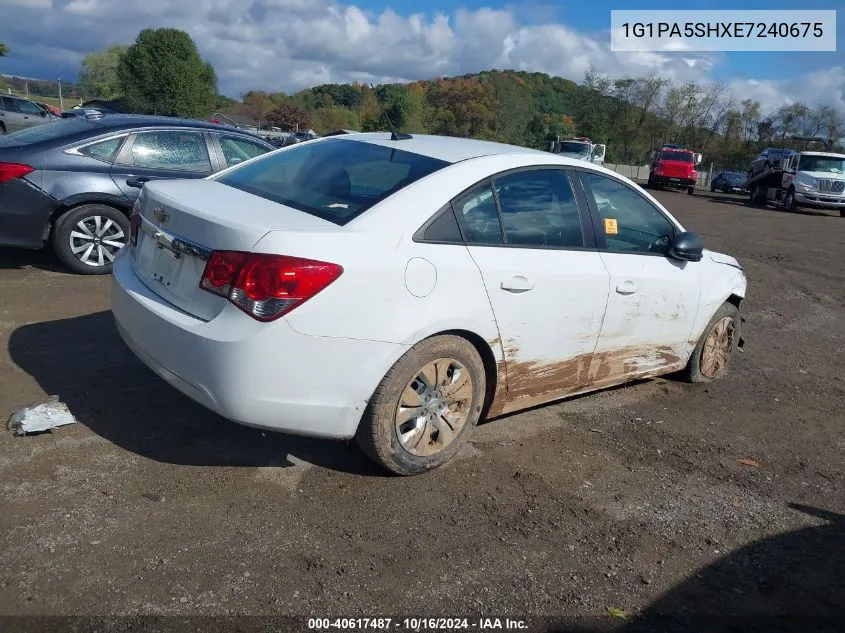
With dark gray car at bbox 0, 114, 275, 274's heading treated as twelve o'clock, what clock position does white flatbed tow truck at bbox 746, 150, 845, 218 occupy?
The white flatbed tow truck is roughly at 11 o'clock from the dark gray car.

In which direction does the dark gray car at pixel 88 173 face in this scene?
to the viewer's right

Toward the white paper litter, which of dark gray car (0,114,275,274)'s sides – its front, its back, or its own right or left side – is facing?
right

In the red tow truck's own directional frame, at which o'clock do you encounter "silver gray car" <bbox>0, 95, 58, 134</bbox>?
The silver gray car is roughly at 2 o'clock from the red tow truck.

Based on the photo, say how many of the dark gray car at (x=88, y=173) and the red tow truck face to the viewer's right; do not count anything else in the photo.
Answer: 1

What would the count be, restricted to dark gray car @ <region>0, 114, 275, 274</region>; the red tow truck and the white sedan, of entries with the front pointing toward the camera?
1

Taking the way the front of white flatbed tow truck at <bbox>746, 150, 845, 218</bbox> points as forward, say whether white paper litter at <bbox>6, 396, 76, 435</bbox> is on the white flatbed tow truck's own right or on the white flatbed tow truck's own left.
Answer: on the white flatbed tow truck's own right

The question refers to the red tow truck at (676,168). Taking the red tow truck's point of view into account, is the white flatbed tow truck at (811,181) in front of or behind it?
in front

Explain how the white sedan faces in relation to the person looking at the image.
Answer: facing away from the viewer and to the right of the viewer

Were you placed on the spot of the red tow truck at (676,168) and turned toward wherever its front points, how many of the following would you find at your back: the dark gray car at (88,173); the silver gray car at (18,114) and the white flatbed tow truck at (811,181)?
0

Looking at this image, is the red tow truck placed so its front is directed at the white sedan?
yes

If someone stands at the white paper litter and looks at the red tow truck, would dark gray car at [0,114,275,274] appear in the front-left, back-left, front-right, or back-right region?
front-left

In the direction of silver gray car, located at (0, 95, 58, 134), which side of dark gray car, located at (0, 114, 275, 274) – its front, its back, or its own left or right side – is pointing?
left

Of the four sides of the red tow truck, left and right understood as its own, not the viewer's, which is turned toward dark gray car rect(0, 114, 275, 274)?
front

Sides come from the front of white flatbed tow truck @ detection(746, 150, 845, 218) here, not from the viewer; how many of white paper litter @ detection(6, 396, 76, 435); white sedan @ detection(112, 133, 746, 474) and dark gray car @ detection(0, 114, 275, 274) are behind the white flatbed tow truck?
0

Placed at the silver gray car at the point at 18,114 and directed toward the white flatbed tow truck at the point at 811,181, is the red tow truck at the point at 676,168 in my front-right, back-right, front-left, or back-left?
front-left

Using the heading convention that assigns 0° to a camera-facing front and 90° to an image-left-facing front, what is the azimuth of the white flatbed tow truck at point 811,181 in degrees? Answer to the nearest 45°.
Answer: approximately 315°

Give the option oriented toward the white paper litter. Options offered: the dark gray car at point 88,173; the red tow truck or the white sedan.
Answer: the red tow truck

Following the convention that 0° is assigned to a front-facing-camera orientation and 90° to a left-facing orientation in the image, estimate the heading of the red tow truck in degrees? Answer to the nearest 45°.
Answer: approximately 0°

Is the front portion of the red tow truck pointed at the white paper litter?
yes
